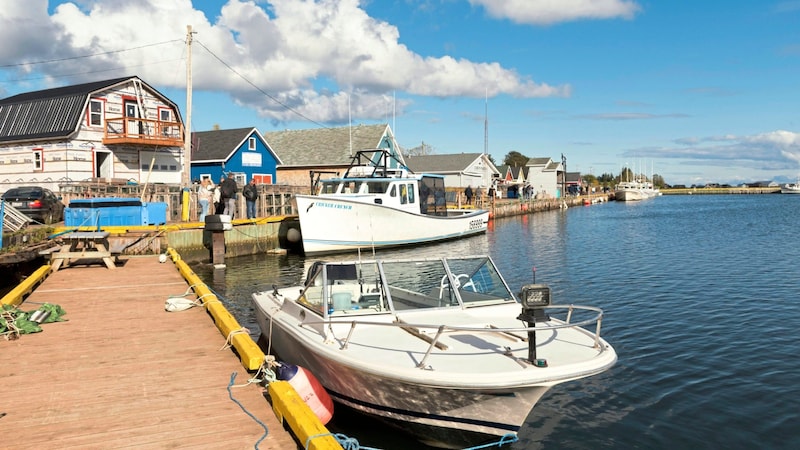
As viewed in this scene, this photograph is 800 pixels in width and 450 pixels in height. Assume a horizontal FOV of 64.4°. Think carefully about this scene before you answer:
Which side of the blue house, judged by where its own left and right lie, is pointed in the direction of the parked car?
right

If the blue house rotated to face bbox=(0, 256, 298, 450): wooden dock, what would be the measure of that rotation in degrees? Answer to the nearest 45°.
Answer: approximately 45° to its right

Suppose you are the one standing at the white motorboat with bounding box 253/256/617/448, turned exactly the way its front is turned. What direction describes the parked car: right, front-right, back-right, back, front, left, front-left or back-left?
back

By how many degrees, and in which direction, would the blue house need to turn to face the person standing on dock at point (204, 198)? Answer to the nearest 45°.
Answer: approximately 45° to its right

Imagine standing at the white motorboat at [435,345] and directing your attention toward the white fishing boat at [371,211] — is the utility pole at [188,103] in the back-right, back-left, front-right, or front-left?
front-left

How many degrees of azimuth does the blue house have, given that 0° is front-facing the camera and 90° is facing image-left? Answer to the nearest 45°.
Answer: approximately 315°

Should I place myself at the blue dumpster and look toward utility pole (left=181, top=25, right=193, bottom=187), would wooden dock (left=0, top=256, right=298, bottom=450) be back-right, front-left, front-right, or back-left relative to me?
back-right

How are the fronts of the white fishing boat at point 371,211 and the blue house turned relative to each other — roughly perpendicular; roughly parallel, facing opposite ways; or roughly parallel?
roughly perpendicular

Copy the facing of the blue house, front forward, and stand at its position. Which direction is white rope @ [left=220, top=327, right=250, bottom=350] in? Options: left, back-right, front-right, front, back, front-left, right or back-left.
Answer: front-right

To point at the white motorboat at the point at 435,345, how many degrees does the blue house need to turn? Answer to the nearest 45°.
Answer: approximately 45° to its right

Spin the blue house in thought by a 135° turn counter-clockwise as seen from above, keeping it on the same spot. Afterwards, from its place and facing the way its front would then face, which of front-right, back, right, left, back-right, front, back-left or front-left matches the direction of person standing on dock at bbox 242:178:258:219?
back

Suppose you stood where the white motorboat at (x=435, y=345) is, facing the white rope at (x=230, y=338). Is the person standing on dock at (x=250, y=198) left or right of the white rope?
right
